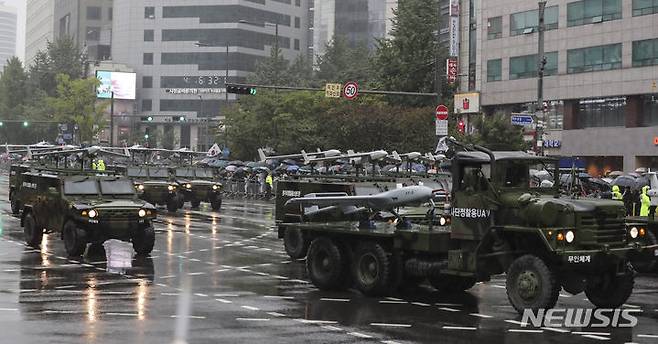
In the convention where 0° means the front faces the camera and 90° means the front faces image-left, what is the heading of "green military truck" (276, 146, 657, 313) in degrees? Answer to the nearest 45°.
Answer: approximately 315°

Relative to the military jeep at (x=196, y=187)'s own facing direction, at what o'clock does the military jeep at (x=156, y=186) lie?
the military jeep at (x=156, y=186) is roughly at 3 o'clock from the military jeep at (x=196, y=187).

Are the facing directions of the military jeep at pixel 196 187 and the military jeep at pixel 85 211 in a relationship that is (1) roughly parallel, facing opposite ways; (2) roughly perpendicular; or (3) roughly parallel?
roughly parallel

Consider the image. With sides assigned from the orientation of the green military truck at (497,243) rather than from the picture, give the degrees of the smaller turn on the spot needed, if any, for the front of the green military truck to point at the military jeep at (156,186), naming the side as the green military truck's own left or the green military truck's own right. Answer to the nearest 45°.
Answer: approximately 180°

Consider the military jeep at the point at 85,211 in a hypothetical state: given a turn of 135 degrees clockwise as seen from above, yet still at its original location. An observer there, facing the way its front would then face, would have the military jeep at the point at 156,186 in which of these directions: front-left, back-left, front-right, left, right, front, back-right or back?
right

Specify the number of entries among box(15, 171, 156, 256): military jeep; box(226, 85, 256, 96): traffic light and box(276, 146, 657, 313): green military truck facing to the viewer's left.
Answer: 0

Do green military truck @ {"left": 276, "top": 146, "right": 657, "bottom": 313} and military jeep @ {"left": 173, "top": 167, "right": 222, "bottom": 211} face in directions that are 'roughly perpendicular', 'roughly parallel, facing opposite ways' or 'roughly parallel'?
roughly parallel

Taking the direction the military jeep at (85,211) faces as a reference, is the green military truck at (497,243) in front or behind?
in front

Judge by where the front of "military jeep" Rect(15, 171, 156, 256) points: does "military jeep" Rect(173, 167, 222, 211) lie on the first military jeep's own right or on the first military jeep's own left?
on the first military jeep's own left

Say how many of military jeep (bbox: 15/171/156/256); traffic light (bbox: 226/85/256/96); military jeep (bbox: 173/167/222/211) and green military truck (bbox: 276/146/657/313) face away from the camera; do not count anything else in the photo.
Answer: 0

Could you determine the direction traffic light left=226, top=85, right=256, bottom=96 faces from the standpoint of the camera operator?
facing the viewer

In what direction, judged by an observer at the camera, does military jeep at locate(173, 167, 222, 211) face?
facing the viewer and to the right of the viewer

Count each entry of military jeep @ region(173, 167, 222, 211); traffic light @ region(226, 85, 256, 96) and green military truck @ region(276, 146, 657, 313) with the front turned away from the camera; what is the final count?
0

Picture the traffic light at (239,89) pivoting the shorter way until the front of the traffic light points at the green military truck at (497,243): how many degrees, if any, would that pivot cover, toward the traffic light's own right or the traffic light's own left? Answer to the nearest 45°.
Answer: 0° — it already faces it
